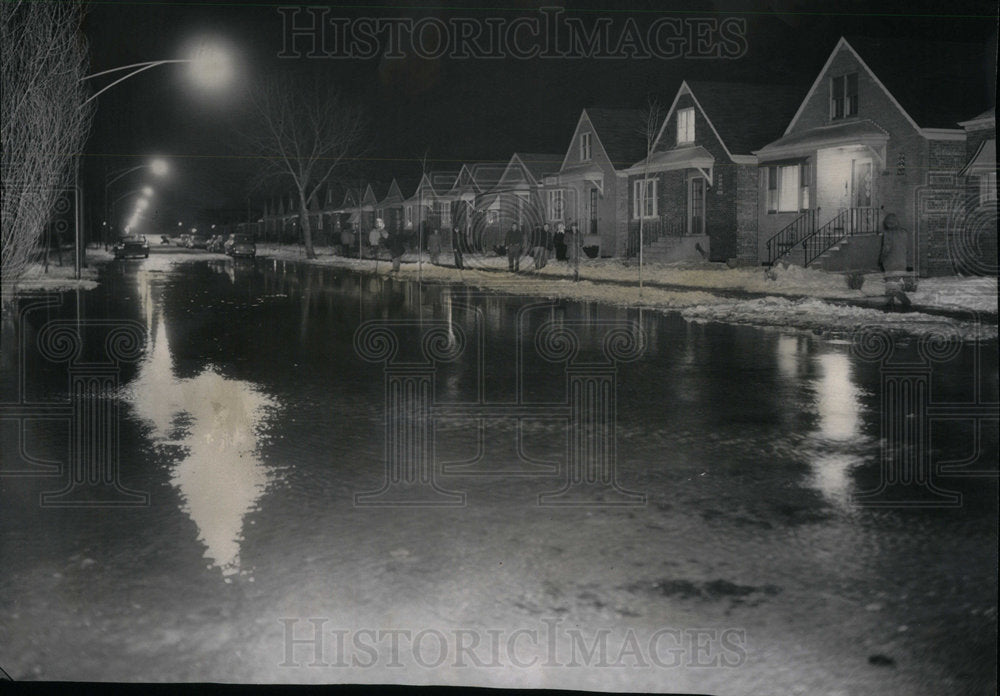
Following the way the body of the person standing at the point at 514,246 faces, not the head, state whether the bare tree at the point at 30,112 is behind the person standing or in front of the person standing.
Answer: in front

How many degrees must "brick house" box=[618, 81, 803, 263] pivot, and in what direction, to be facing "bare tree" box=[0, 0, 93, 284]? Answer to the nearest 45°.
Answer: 0° — it already faces it

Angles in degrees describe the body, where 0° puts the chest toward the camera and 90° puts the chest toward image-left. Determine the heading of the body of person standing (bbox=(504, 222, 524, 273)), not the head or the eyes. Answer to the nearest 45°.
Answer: approximately 0°

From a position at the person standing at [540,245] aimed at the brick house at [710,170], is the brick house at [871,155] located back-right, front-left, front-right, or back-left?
front-right

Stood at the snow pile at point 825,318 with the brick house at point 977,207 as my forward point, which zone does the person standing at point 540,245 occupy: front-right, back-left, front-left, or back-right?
front-left

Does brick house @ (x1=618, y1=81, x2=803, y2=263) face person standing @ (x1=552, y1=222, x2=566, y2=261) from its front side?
no

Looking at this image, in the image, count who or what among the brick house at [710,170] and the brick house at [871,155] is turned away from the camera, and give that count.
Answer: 0

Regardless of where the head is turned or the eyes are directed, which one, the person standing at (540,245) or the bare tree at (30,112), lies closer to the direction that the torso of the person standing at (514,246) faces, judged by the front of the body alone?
the bare tree

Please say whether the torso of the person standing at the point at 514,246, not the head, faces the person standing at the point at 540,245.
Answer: no

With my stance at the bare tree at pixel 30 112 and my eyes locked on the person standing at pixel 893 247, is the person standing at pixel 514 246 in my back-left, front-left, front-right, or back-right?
front-left
